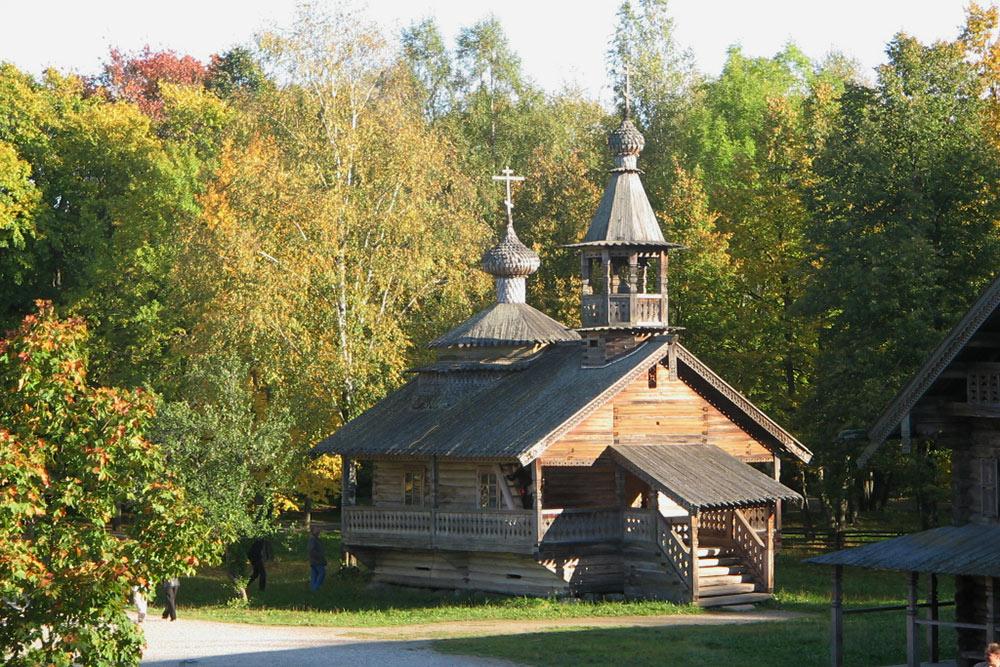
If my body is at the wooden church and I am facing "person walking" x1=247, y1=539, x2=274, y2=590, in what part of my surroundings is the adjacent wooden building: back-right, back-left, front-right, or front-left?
back-left

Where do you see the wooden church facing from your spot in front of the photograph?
facing the viewer and to the right of the viewer

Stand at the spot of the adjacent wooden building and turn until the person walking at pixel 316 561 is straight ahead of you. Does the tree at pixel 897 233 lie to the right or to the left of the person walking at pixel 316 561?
right

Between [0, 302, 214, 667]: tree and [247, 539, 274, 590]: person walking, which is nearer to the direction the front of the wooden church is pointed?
the tree

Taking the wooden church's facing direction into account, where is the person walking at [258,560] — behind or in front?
behind

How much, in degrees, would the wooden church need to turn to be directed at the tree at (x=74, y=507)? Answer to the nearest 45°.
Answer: approximately 45° to its right

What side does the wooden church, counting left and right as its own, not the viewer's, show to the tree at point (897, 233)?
left

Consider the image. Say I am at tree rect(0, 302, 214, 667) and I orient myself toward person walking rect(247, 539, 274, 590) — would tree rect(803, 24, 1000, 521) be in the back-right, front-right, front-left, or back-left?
front-right

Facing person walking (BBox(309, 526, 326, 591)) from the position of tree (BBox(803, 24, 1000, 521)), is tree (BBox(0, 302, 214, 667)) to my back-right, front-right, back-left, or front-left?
front-left

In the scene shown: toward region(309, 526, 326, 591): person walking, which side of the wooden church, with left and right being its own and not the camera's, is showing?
right

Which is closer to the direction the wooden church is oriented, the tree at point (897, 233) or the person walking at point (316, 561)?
the tree

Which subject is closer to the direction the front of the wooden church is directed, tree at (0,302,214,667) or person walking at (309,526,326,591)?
the tree
